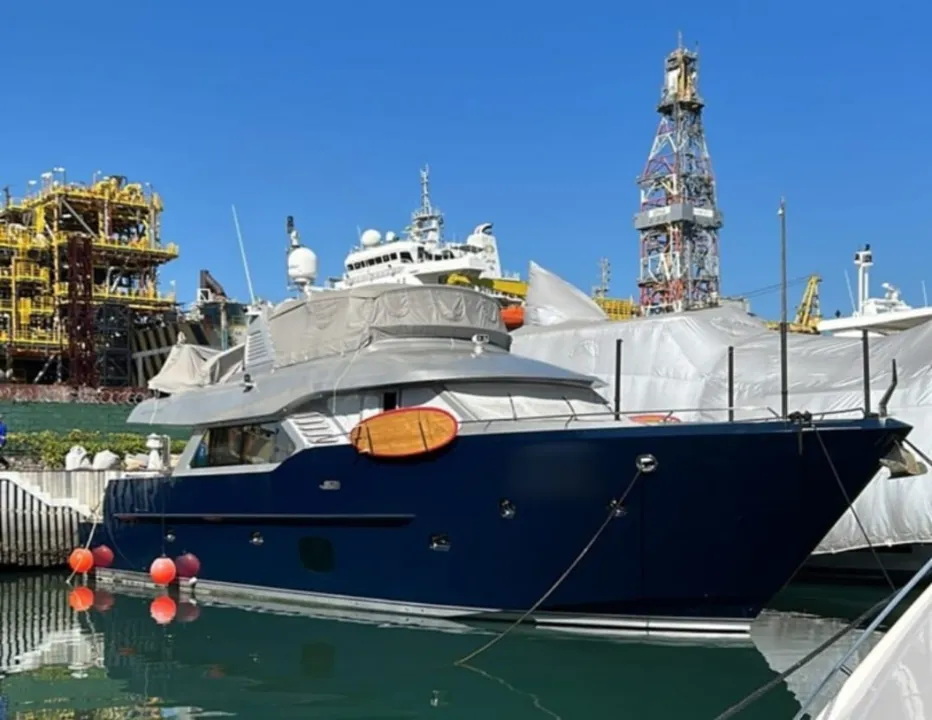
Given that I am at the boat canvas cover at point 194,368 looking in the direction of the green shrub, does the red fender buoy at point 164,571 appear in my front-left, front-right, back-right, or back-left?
back-left

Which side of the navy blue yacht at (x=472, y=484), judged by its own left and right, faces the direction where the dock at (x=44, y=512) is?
back

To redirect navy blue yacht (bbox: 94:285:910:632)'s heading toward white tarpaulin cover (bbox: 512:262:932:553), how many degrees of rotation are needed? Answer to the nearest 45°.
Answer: approximately 90° to its left

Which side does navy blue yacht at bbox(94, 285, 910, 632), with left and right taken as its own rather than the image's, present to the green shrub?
back

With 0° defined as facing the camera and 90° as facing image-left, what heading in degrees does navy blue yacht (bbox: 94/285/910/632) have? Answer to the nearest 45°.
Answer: approximately 315°

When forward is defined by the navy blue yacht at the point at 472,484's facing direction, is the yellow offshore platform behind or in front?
behind
